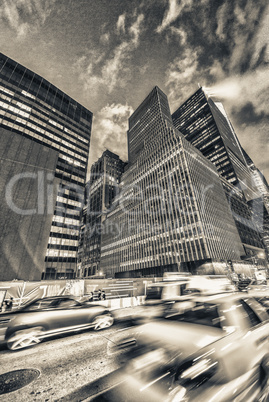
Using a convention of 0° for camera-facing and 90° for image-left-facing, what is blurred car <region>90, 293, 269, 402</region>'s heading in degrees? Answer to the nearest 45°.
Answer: approximately 45°

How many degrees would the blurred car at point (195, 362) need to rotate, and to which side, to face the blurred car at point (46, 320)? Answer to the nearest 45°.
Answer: approximately 45° to its right

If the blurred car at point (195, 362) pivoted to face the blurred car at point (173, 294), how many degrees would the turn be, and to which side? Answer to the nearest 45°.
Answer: approximately 135° to its right

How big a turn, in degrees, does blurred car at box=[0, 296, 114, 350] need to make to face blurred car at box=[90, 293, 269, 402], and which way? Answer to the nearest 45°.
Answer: approximately 90° to its left

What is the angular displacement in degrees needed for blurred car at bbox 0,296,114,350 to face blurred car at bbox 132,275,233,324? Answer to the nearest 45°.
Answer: approximately 135° to its left

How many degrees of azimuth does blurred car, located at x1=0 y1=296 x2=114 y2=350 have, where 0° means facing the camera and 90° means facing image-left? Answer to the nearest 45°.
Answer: approximately 45°
